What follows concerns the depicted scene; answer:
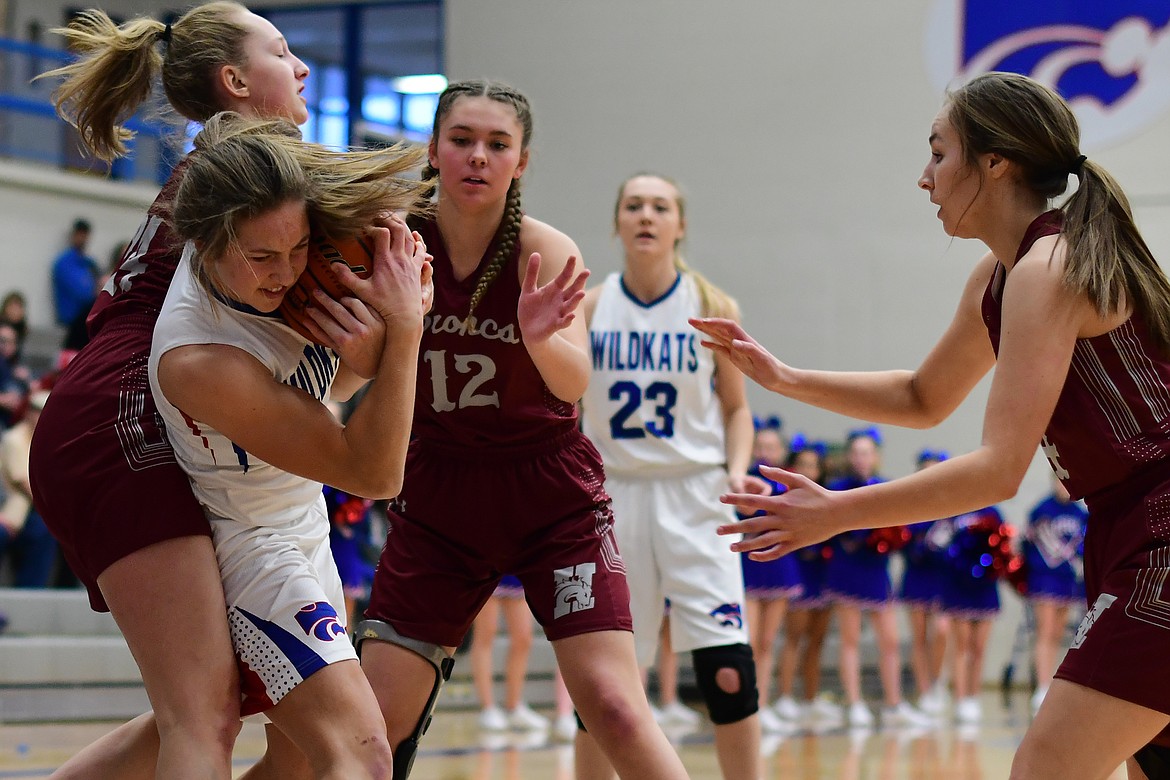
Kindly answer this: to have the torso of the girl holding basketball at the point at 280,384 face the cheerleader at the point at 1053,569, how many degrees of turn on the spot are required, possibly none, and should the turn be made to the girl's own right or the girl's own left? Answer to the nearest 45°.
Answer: approximately 90° to the girl's own left

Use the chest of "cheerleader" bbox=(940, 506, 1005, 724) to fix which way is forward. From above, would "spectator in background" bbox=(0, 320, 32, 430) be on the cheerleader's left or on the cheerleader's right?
on the cheerleader's right

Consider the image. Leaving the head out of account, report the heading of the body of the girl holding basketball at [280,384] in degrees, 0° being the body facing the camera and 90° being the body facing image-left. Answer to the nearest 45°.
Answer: approximately 315°

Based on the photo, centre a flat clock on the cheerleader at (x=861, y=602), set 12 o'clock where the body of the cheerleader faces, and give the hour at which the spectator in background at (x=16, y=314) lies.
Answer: The spectator in background is roughly at 3 o'clock from the cheerleader.

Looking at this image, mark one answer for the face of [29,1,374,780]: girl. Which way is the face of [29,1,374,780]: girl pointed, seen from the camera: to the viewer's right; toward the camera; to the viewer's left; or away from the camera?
to the viewer's right

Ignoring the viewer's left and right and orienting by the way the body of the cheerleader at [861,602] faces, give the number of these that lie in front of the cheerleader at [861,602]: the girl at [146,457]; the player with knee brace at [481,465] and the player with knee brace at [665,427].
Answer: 3

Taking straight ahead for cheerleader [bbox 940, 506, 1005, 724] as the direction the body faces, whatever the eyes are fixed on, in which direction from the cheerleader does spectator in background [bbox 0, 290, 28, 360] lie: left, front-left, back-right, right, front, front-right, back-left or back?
right

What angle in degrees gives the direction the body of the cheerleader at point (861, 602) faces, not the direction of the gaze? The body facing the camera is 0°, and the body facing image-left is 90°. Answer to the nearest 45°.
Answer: approximately 0°
